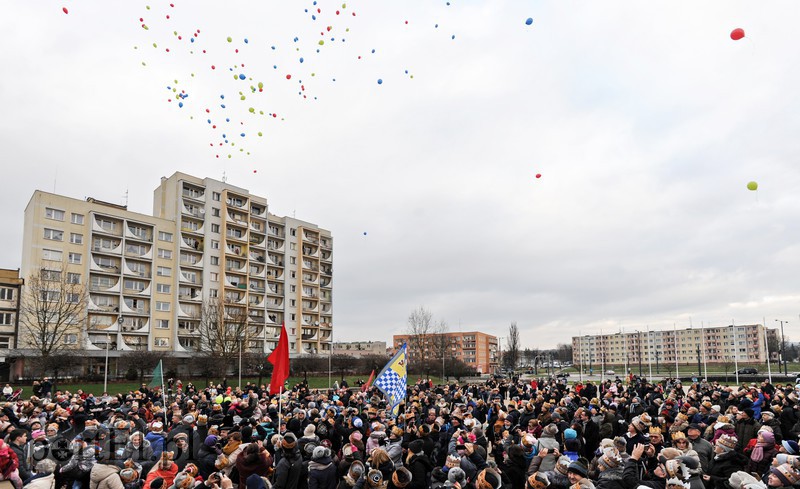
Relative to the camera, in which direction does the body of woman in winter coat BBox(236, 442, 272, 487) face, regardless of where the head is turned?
away from the camera

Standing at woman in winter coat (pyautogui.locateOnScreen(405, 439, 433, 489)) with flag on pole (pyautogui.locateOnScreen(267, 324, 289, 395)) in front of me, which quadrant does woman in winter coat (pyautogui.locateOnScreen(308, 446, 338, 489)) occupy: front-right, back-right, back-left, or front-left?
front-left

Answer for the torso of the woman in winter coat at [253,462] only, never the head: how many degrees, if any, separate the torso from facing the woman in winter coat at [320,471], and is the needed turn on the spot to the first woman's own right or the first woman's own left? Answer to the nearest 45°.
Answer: approximately 90° to the first woman's own right

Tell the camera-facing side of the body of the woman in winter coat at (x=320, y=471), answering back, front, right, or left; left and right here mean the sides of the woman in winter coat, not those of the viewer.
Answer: back

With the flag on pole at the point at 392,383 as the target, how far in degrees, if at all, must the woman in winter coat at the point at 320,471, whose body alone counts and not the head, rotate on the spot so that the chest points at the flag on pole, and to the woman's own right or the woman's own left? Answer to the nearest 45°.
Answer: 0° — they already face it

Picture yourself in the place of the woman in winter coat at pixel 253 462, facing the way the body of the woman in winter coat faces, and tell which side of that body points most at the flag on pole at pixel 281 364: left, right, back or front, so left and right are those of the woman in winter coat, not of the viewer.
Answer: front

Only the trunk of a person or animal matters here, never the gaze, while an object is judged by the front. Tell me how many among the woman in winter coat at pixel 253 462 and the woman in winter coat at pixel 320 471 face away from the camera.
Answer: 2

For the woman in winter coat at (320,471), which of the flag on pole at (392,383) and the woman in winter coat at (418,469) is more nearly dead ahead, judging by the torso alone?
the flag on pole

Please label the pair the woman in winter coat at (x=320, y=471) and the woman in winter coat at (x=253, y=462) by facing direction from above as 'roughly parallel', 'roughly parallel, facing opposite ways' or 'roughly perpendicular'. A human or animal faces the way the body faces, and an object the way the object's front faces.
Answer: roughly parallel

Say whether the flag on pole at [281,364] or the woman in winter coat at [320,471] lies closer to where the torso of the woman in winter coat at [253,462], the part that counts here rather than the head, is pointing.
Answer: the flag on pole

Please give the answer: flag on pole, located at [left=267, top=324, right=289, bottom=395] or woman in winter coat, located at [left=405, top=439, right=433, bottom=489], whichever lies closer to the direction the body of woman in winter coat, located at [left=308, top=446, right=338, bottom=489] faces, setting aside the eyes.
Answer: the flag on pole

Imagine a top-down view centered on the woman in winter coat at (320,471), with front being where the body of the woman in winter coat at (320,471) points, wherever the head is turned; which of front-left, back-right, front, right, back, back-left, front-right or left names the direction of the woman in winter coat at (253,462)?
left

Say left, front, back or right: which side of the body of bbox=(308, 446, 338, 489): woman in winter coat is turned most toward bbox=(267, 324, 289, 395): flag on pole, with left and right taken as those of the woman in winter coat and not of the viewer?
front
